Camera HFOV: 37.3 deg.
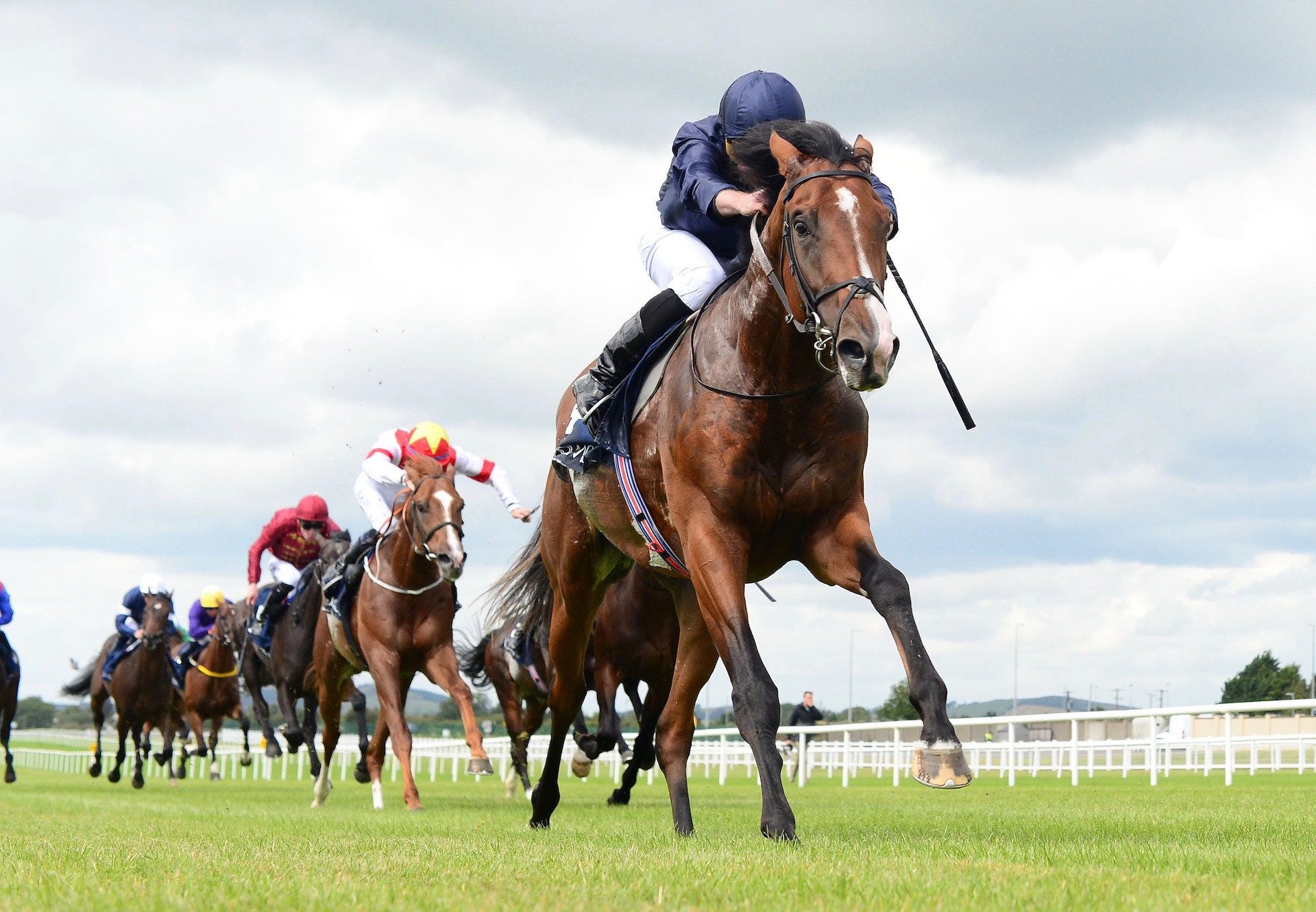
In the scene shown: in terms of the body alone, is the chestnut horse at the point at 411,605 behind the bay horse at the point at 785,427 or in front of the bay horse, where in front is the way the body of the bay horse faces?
behind

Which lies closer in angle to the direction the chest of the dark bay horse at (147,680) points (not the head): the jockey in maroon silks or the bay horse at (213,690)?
the jockey in maroon silks

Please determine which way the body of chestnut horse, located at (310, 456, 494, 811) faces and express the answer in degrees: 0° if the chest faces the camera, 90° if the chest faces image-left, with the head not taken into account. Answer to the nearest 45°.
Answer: approximately 315°

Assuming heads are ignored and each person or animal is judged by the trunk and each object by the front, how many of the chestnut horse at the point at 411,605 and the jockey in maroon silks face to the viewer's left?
0

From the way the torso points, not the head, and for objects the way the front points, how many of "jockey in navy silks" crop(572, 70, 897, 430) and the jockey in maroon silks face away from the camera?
0

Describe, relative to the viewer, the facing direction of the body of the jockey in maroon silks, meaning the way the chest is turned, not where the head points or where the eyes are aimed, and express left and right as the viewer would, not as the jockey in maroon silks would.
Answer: facing the viewer and to the right of the viewer

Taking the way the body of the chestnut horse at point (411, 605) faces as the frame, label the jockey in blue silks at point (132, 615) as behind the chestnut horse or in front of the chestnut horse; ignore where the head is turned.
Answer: behind
